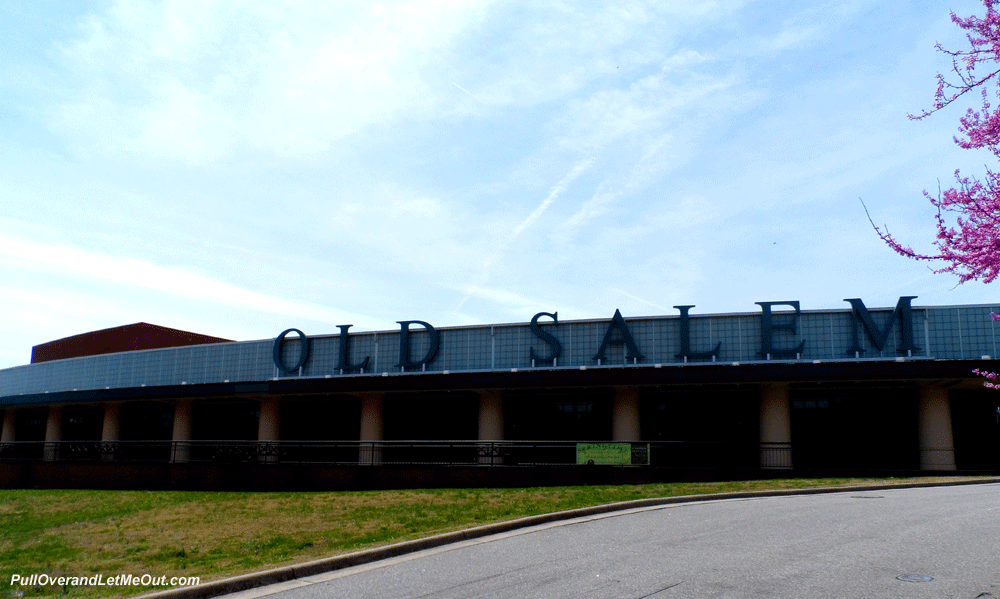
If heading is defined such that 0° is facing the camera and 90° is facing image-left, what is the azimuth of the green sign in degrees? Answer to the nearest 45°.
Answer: approximately 0°

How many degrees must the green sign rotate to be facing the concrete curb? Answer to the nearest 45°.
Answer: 0° — it already faces it
